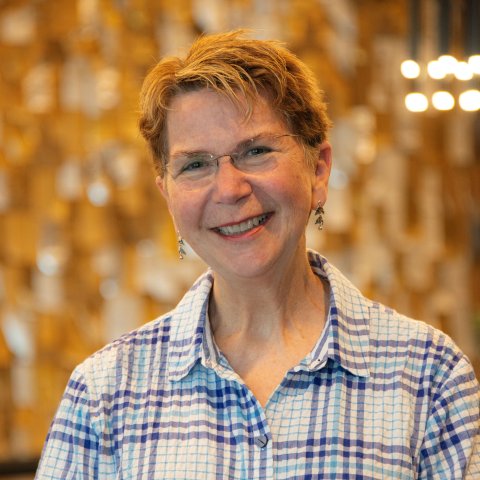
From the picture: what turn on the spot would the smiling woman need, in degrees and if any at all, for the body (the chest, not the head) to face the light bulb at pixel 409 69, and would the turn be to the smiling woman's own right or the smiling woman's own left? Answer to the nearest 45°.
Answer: approximately 180°

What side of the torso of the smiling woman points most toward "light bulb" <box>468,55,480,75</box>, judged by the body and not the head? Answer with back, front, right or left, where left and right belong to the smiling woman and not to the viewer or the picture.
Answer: back

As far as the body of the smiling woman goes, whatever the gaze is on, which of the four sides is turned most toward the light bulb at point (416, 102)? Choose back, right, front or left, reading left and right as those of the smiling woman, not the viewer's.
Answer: back

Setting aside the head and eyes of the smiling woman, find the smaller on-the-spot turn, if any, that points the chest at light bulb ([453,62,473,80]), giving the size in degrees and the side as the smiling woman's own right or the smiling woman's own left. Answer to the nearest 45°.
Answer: approximately 180°

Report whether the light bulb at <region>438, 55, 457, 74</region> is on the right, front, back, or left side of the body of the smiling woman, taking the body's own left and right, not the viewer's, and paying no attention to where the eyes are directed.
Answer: back

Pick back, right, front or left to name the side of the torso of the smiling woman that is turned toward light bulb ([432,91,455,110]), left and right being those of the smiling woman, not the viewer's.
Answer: back

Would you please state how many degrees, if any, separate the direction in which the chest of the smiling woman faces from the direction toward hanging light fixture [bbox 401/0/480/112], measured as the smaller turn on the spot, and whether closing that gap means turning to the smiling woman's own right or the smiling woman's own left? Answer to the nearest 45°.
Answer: approximately 180°

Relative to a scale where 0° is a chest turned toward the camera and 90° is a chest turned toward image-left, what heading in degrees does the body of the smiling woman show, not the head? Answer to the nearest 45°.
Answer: approximately 0°
